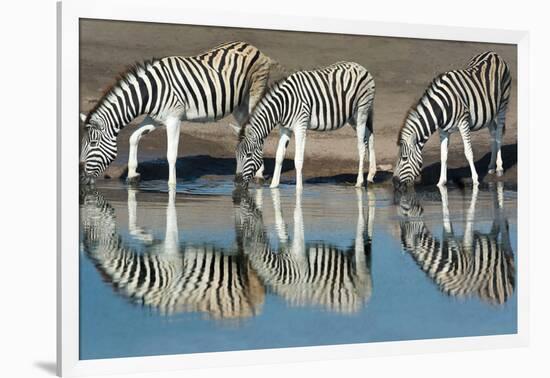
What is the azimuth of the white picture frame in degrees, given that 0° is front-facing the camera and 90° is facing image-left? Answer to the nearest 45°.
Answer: approximately 315°
